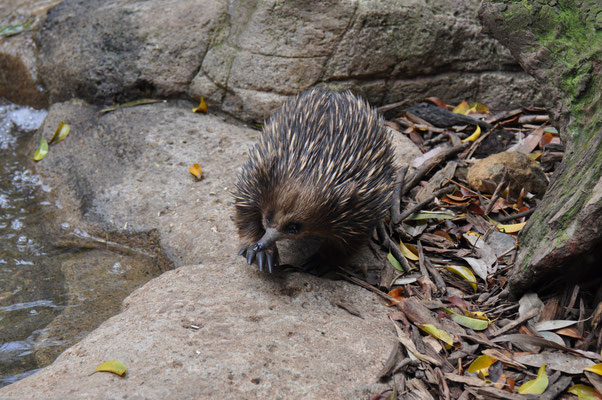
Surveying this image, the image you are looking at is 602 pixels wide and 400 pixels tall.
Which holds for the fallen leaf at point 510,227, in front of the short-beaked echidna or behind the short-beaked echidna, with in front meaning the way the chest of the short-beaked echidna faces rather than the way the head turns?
behind

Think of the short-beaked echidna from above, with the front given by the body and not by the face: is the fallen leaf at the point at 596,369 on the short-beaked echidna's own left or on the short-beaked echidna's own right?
on the short-beaked echidna's own left

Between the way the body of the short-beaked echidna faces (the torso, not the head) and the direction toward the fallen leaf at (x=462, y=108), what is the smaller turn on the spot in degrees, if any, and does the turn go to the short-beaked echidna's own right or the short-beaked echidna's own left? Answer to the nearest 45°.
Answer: approximately 180°

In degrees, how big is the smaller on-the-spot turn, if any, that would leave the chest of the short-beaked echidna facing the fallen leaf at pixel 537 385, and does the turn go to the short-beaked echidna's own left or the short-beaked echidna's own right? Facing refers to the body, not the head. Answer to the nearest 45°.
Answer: approximately 90° to the short-beaked echidna's own left

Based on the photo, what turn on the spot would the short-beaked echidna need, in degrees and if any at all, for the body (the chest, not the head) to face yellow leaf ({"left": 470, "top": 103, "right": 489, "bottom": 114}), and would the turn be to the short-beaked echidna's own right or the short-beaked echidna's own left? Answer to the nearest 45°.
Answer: approximately 180°

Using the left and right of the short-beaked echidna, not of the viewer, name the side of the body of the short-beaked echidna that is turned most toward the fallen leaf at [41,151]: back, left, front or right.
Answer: right

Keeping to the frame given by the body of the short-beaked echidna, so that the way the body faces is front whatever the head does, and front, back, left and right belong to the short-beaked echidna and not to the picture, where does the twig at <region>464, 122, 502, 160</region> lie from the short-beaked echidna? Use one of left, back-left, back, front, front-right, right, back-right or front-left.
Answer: back

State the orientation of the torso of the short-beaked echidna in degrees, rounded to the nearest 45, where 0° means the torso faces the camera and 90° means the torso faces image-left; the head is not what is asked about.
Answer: approximately 45°

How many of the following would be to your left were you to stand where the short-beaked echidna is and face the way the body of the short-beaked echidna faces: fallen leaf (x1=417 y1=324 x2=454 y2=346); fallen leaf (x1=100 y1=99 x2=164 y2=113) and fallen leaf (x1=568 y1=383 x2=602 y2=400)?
2

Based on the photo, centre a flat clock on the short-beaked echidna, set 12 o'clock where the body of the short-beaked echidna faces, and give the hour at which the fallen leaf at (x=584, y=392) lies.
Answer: The fallen leaf is roughly at 9 o'clock from the short-beaked echidna.

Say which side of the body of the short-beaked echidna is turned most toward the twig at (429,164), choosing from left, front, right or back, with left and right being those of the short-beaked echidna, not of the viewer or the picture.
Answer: back

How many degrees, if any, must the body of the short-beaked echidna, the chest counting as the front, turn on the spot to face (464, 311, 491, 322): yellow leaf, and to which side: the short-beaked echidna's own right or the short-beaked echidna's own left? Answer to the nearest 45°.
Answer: approximately 90° to the short-beaked echidna's own left

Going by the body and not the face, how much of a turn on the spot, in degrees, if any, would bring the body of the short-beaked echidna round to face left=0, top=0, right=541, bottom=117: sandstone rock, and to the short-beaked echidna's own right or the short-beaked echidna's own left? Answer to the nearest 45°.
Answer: approximately 135° to the short-beaked echidna's own right

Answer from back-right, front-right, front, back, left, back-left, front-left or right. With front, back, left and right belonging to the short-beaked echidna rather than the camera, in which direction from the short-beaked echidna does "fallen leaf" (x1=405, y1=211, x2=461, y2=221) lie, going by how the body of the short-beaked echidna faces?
back
